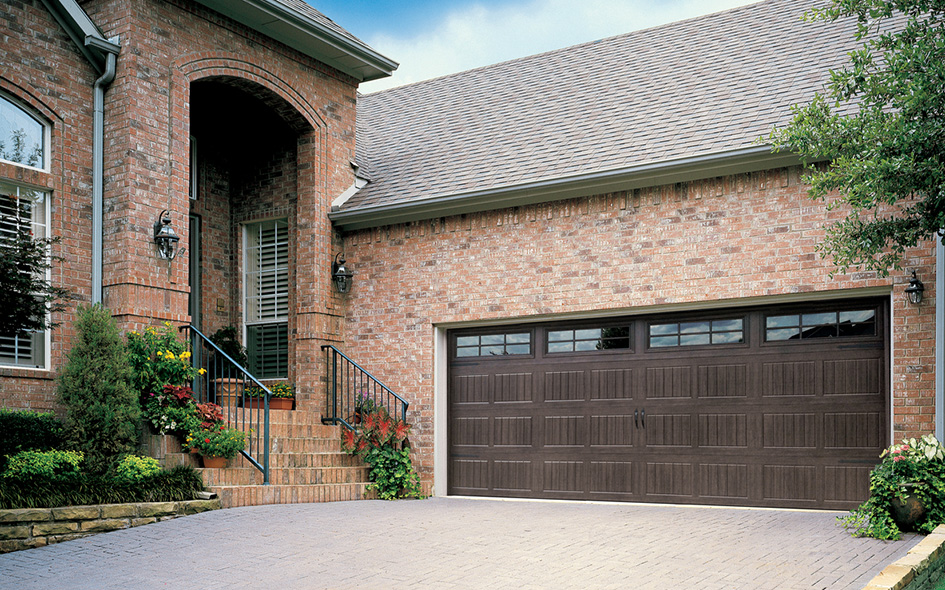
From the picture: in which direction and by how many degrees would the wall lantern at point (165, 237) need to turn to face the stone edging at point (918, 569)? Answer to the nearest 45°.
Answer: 0° — it already faces it

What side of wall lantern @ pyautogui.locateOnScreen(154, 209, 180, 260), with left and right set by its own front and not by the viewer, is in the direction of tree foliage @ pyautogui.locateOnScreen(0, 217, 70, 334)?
right

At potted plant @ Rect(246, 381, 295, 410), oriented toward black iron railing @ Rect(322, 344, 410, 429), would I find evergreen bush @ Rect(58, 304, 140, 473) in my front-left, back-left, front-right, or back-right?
back-right

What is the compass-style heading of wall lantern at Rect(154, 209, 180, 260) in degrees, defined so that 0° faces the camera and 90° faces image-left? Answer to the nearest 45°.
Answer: approximately 315°

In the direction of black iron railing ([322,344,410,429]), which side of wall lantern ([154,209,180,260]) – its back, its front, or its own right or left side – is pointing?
left

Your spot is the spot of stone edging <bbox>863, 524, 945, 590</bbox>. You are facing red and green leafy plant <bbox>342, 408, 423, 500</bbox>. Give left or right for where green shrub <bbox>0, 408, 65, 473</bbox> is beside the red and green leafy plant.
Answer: left
